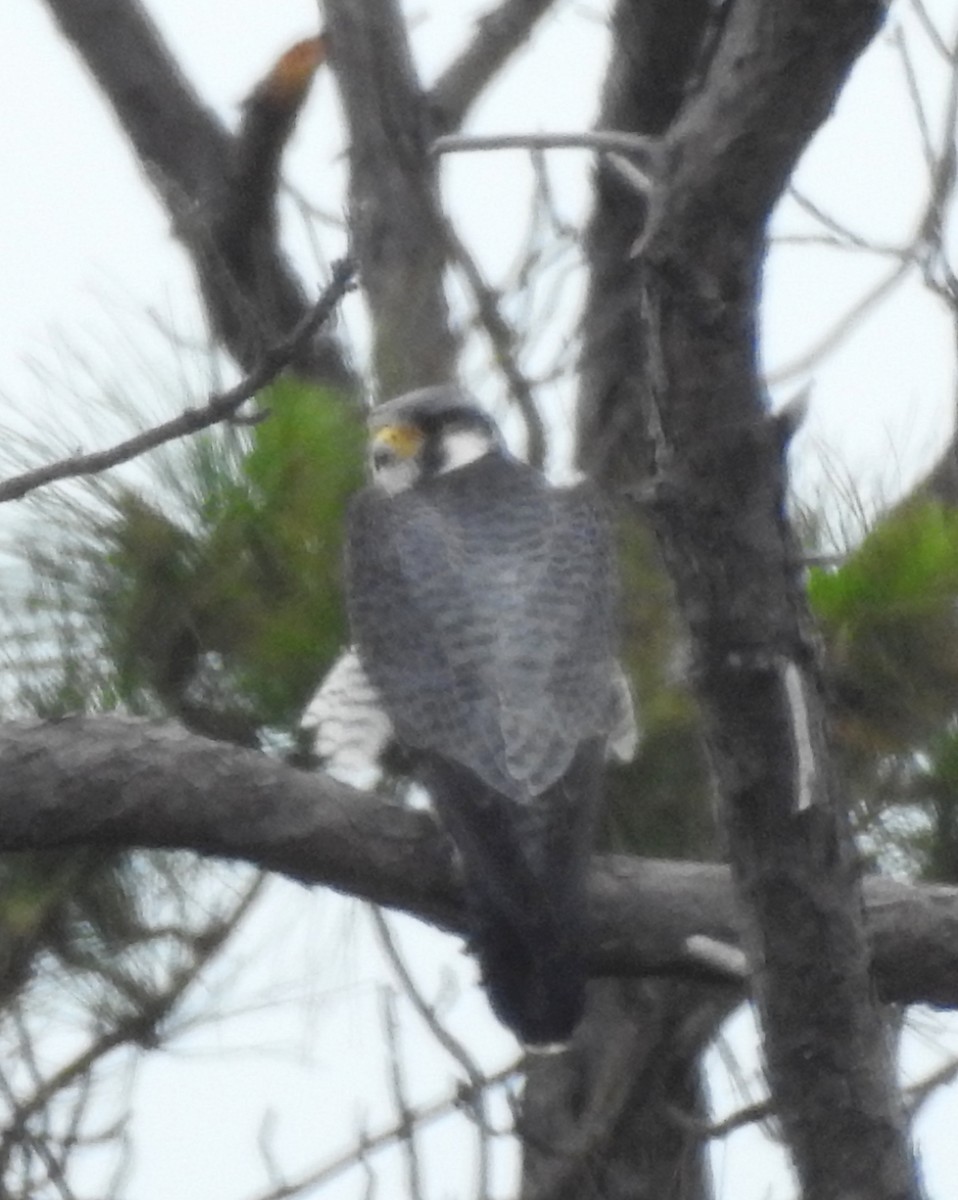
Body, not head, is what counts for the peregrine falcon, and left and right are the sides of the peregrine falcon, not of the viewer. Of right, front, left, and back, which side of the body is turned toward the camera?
back
